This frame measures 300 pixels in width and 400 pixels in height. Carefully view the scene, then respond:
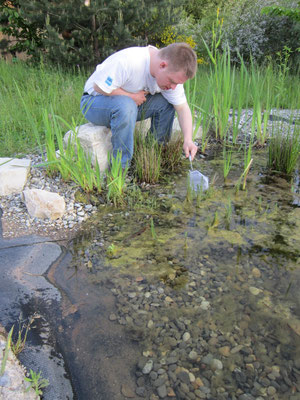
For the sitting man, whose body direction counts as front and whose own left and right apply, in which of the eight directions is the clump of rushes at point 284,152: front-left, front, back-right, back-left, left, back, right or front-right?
front-left

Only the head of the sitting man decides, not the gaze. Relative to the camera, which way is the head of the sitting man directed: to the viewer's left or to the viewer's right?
to the viewer's right

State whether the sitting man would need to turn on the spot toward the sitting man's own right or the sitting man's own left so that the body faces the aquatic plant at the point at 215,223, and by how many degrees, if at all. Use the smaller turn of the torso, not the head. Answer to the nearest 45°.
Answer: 0° — they already face it

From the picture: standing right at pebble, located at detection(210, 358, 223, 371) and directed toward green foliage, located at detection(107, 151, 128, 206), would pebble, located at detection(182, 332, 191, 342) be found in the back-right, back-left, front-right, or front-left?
front-left

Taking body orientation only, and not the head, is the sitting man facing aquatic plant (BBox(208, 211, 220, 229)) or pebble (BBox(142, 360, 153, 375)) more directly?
the aquatic plant

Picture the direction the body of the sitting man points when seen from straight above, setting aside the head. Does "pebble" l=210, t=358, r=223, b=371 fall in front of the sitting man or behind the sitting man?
in front

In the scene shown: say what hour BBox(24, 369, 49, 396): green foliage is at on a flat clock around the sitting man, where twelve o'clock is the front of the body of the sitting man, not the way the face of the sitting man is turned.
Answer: The green foliage is roughly at 2 o'clock from the sitting man.

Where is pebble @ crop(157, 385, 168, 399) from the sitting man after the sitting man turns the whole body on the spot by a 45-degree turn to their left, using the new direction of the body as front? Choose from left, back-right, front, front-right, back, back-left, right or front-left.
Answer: right

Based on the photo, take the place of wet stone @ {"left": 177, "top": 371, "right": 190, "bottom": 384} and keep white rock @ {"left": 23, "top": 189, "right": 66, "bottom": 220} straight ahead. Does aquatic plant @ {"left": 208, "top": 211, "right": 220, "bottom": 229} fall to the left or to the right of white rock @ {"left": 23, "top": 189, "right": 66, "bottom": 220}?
right

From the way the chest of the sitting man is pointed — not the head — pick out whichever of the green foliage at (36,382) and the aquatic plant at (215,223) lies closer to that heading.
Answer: the aquatic plant

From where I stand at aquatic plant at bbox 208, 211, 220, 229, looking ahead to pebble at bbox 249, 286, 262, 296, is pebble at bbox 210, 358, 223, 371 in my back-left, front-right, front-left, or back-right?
front-right

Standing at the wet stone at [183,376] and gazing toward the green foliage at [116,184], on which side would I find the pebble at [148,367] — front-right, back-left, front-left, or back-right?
front-left

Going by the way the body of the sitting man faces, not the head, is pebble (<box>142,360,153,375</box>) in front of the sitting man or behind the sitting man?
in front

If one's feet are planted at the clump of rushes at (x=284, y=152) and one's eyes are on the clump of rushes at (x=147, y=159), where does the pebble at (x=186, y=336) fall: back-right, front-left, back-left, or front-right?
front-left

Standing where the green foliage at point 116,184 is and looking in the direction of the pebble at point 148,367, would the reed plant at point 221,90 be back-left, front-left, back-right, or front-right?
back-left
